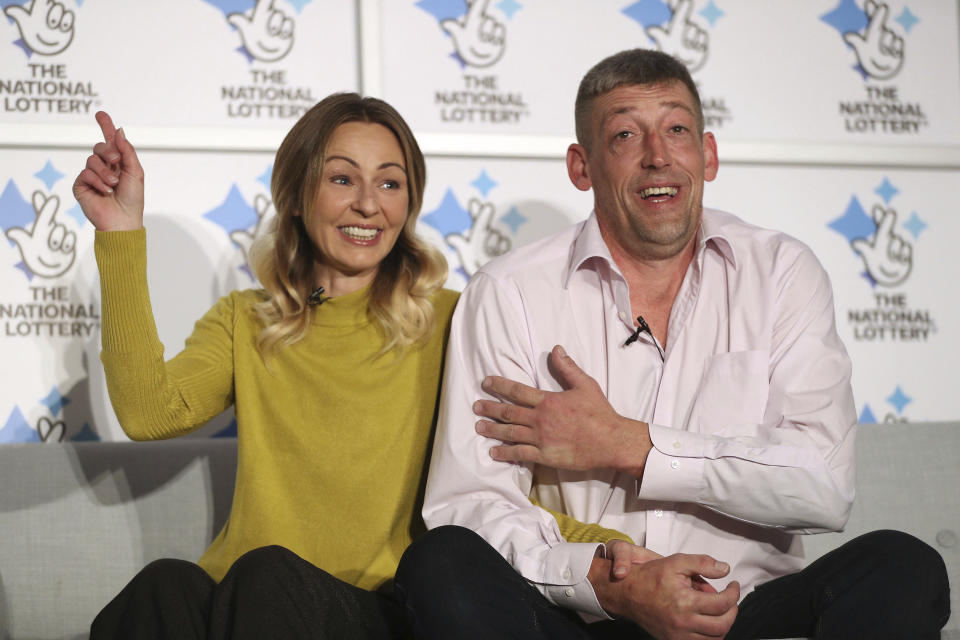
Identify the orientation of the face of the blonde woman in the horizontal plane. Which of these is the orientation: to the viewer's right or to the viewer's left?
to the viewer's right

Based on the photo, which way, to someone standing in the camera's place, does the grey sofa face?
facing the viewer

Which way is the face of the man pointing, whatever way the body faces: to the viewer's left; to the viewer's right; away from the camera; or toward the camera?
toward the camera

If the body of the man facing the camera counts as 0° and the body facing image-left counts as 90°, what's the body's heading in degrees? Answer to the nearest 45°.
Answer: approximately 0°
